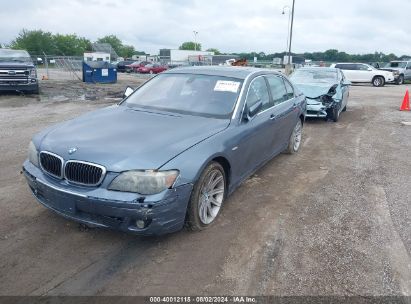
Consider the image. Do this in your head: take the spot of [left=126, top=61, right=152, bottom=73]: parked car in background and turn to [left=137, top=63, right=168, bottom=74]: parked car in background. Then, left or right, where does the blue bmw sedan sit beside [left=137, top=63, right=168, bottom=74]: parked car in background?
right

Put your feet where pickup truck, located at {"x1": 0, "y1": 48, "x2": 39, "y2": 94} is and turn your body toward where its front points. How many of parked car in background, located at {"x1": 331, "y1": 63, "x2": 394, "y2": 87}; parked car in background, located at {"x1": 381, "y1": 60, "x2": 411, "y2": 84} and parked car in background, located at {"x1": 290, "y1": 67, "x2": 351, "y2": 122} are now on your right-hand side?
0

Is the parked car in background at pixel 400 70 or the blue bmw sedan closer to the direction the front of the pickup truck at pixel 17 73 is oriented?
the blue bmw sedan

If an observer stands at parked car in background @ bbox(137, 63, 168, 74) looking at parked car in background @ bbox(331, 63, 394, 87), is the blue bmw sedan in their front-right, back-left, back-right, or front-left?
front-right

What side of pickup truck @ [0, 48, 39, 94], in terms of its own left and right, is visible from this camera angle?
front

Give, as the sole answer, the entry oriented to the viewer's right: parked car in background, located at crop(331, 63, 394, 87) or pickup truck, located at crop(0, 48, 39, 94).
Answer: the parked car in background

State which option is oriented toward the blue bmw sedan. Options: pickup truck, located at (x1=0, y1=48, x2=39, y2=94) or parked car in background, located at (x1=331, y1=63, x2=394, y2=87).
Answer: the pickup truck

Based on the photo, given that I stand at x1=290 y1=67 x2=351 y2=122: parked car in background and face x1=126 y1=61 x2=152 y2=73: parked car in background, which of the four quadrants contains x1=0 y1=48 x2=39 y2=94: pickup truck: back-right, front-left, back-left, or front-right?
front-left

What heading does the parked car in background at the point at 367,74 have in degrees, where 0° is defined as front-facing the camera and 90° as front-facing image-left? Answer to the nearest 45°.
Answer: approximately 270°

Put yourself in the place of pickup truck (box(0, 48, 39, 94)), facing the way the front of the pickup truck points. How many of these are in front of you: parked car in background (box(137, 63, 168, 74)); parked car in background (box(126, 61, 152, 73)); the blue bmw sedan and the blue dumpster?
1

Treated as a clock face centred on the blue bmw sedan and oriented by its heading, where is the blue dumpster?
The blue dumpster is roughly at 4 o'clock from the blue bmw sedan.

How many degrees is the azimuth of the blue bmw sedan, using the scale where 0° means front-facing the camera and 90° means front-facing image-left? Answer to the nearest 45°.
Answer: approximately 45°

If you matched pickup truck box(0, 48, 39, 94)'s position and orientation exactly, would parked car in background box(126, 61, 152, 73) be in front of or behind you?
behind

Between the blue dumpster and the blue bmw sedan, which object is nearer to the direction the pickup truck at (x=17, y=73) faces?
the blue bmw sedan

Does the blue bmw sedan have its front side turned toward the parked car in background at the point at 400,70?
no

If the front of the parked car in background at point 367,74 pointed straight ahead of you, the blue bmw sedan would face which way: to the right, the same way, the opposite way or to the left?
to the right

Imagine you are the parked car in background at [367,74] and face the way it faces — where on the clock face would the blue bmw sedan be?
The blue bmw sedan is roughly at 3 o'clock from the parked car in background.

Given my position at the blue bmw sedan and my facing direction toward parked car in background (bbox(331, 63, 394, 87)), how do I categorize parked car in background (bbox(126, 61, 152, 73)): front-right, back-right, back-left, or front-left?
front-left
